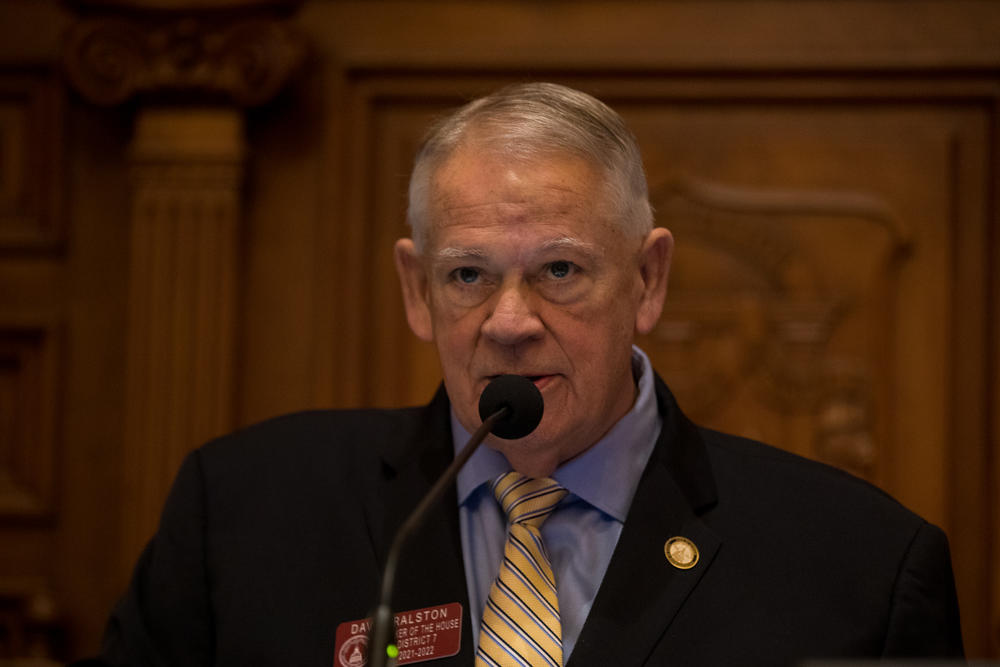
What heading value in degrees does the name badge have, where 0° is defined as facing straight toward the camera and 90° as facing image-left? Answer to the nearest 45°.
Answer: approximately 0°

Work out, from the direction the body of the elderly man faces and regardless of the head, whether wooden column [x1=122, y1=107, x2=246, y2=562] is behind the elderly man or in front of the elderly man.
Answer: behind

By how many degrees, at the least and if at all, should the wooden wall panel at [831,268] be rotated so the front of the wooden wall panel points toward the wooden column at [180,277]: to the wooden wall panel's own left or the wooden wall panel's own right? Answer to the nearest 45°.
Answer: approximately 90° to the wooden wall panel's own right

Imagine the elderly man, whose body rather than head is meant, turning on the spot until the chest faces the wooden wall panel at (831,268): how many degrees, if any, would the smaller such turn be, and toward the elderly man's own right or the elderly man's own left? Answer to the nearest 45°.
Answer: approximately 135° to the elderly man's own left

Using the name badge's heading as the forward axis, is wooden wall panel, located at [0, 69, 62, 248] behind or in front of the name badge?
behind

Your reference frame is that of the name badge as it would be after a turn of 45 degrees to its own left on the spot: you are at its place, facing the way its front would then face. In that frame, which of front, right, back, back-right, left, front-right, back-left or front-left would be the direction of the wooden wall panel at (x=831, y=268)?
left

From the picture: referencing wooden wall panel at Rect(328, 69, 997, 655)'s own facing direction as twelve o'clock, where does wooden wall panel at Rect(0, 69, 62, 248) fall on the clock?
wooden wall panel at Rect(0, 69, 62, 248) is roughly at 3 o'clock from wooden wall panel at Rect(328, 69, 997, 655).
